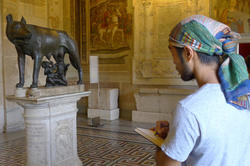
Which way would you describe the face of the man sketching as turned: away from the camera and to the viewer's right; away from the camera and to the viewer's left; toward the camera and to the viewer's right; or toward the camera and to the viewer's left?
away from the camera and to the viewer's left

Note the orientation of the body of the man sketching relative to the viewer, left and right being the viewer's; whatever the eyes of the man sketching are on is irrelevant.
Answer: facing away from the viewer and to the left of the viewer

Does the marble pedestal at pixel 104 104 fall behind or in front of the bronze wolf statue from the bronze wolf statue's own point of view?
behind

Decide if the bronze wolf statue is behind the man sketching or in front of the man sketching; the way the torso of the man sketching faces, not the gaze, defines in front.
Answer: in front

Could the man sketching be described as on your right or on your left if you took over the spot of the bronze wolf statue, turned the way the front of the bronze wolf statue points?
on your left

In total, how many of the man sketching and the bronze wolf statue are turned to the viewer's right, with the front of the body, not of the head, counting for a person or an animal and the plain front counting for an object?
0

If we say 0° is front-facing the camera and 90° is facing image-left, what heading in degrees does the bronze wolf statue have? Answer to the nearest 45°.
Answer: approximately 45°
